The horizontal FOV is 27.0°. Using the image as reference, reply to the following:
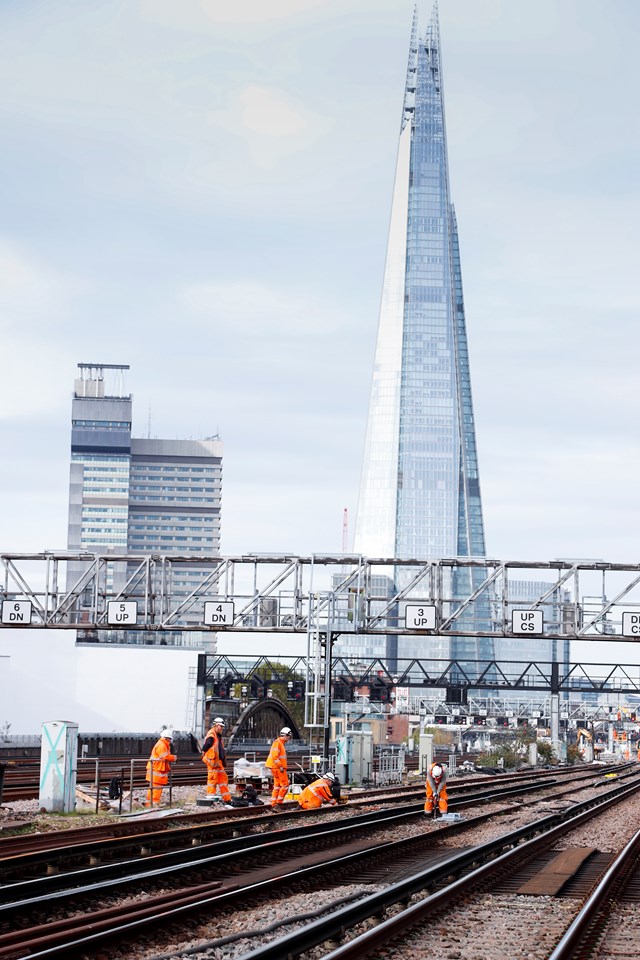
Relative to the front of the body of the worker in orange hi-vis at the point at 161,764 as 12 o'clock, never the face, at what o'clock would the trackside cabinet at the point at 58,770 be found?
The trackside cabinet is roughly at 5 o'clock from the worker in orange hi-vis.

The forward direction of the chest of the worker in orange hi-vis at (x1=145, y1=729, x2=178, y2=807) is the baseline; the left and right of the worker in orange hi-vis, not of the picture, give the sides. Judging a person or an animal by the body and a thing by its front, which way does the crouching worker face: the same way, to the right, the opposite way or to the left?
the same way

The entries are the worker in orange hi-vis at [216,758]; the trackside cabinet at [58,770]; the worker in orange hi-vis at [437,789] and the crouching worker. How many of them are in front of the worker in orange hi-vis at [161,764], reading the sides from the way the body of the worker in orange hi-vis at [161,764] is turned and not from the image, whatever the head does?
3

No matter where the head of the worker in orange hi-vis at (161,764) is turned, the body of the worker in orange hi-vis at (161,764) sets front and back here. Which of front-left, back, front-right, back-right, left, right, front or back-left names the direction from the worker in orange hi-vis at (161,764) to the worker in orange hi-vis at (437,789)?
front

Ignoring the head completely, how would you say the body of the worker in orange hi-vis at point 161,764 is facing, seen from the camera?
to the viewer's right

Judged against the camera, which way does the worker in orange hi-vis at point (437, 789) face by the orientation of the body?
toward the camera

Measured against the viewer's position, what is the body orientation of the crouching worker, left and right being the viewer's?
facing to the right of the viewer

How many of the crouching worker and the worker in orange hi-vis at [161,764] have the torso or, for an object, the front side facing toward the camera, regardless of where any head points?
0

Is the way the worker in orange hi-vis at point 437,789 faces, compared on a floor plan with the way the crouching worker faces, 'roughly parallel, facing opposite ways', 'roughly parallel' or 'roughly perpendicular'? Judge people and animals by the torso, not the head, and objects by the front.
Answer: roughly perpendicular

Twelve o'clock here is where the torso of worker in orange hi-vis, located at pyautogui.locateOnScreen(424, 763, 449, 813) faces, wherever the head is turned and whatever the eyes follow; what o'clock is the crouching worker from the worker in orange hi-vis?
The crouching worker is roughly at 4 o'clock from the worker in orange hi-vis.

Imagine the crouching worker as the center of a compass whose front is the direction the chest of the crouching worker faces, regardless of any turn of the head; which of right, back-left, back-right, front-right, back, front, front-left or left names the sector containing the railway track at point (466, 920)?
right
